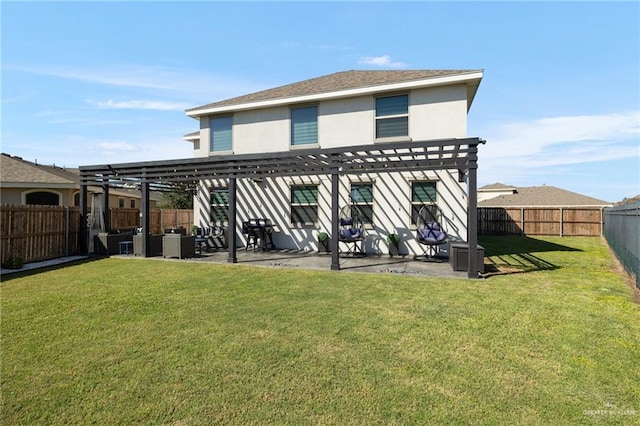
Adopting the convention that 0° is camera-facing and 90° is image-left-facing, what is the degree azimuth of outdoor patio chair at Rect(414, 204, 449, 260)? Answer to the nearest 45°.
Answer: approximately 0°

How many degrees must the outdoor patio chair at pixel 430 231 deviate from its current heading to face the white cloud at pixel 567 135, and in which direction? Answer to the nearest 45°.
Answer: approximately 135° to its left

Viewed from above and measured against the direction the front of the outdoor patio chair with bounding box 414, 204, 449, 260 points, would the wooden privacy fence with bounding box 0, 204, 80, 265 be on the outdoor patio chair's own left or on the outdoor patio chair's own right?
on the outdoor patio chair's own right

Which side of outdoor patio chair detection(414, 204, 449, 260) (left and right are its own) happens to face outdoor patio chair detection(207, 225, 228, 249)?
right

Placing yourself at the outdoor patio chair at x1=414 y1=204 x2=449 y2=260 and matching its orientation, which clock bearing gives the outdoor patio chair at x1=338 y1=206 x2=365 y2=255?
the outdoor patio chair at x1=338 y1=206 x2=365 y2=255 is roughly at 3 o'clock from the outdoor patio chair at x1=414 y1=204 x2=449 y2=260.

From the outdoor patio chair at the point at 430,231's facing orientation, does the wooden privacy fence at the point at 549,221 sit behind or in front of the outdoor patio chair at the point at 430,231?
behind
